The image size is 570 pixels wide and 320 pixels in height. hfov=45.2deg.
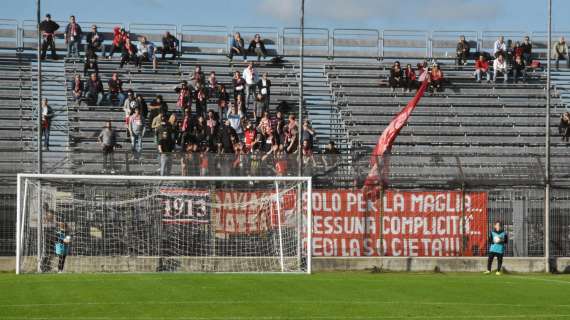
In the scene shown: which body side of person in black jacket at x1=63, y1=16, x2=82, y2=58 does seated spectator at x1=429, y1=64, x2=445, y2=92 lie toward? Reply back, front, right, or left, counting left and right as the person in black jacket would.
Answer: left

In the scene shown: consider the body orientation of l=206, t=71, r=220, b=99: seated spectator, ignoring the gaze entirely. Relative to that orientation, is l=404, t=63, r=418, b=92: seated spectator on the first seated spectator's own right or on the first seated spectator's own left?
on the first seated spectator's own left

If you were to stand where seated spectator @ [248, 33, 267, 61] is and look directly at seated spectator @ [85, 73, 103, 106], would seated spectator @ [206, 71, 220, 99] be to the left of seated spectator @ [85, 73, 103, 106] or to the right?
left

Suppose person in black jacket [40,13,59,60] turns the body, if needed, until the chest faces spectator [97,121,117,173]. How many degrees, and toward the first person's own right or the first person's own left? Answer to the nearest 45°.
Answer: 0° — they already face them

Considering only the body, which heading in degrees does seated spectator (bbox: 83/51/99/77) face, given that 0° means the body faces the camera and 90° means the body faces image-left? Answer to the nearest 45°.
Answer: approximately 0°

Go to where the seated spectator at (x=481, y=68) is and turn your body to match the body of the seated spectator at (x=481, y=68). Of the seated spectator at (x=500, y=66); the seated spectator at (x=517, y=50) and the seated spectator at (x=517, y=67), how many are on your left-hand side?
3
